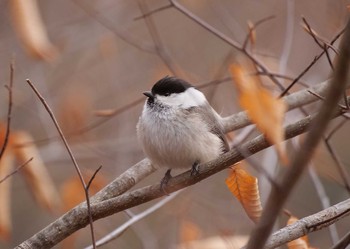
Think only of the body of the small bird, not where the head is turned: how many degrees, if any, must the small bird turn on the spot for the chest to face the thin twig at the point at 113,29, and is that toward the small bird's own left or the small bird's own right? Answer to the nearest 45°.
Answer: approximately 135° to the small bird's own right

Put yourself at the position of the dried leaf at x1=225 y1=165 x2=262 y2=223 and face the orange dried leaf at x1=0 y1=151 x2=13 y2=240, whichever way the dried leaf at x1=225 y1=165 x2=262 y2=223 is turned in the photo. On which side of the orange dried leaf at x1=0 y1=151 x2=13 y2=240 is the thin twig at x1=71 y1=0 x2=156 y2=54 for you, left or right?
right

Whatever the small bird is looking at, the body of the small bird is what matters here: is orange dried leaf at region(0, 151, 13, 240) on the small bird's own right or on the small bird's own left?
on the small bird's own right

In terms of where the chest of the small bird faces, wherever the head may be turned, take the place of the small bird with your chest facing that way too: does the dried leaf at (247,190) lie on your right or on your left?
on your left

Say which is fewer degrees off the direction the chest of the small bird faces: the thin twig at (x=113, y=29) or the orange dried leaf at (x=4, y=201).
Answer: the orange dried leaf

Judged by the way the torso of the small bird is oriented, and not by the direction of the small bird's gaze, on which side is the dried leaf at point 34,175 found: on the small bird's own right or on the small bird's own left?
on the small bird's own right

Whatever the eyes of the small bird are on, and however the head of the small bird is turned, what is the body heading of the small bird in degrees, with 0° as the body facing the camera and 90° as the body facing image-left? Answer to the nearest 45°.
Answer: approximately 45°

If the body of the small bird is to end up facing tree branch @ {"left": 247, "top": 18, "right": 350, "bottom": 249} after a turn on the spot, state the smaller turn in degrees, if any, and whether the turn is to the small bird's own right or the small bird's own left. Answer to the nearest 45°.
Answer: approximately 45° to the small bird's own left
